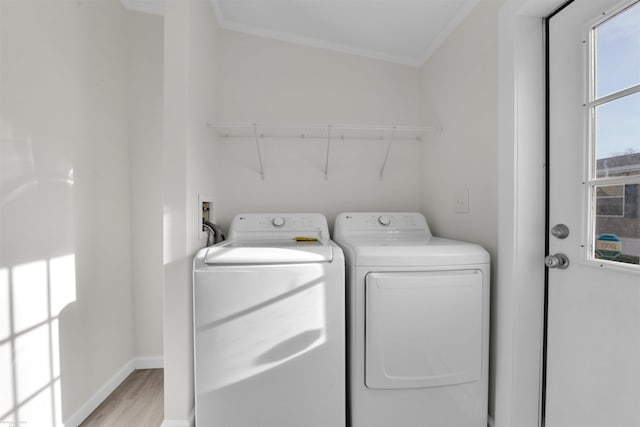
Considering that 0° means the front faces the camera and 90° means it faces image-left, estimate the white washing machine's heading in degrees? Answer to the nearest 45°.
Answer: approximately 0°

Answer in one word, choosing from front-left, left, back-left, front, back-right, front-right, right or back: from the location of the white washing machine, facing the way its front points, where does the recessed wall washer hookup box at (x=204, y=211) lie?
back-right

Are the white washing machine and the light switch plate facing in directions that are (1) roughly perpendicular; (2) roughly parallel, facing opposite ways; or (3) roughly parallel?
roughly perpendicular

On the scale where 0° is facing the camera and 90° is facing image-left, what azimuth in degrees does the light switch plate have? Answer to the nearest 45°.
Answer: approximately 45°

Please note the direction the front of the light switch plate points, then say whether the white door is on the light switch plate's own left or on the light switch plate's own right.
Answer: on the light switch plate's own left

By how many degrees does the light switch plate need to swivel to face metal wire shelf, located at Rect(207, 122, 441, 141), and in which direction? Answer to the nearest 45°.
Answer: approximately 45° to its right
